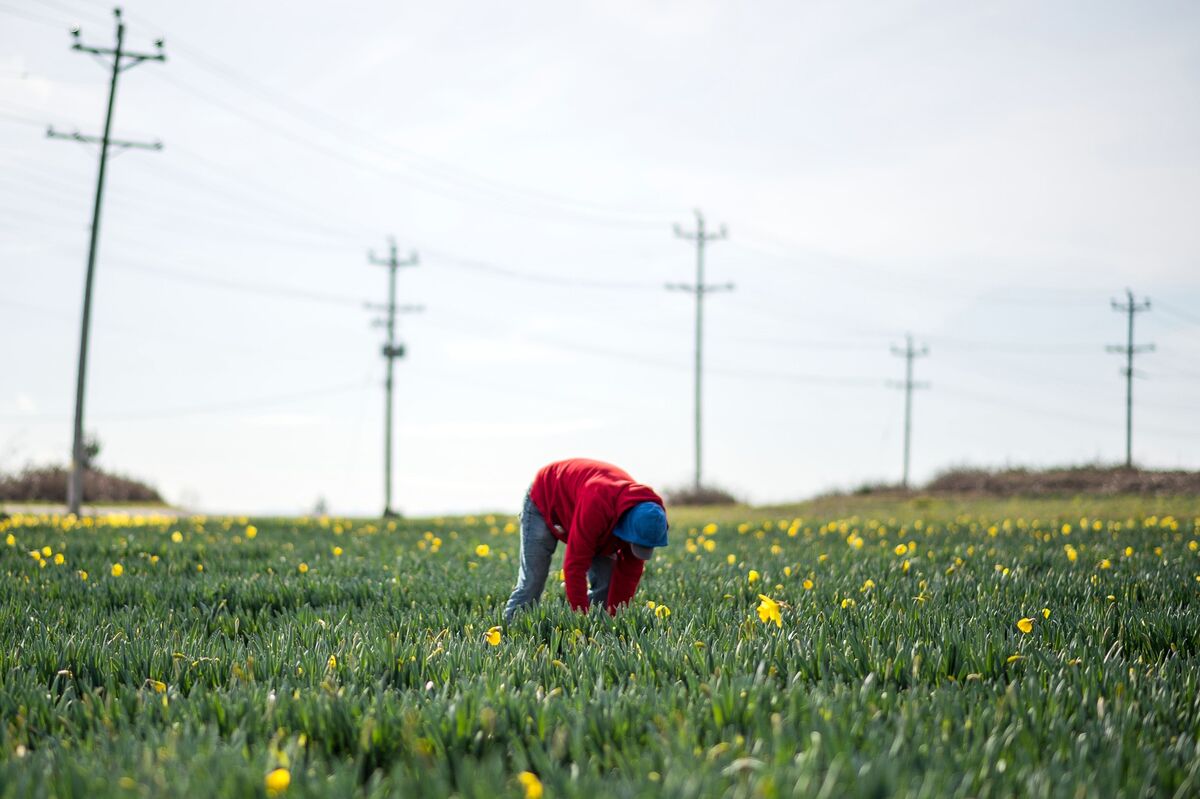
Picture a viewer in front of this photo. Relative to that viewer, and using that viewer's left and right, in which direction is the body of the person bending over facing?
facing the viewer and to the right of the viewer

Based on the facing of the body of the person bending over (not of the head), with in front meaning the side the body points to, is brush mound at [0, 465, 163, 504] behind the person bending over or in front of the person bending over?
behind

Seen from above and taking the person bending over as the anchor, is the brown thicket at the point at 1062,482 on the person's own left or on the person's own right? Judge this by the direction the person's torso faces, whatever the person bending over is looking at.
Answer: on the person's own left

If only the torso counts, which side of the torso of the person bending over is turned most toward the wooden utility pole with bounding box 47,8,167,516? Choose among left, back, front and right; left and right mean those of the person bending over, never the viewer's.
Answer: back
